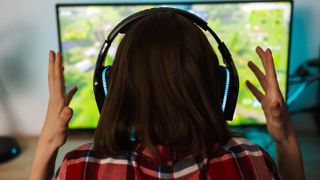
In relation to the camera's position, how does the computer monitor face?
facing the viewer
